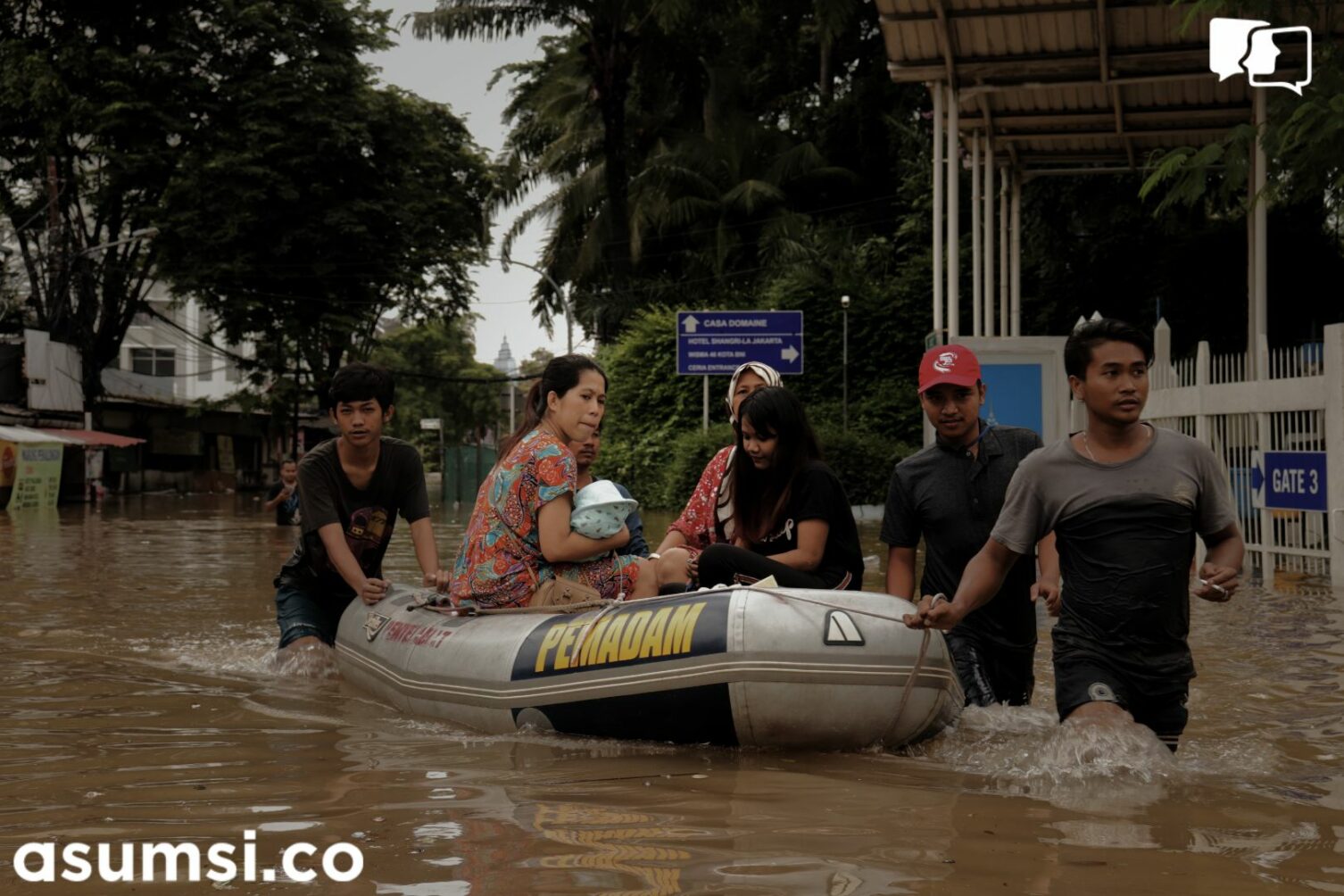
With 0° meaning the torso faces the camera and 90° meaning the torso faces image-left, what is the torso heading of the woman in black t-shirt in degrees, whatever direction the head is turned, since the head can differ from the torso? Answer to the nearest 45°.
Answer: approximately 45°

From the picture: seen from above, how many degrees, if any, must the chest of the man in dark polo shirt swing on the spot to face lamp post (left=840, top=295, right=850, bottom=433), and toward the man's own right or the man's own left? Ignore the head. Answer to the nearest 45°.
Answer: approximately 180°

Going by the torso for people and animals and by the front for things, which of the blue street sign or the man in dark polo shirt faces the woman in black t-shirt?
the blue street sign

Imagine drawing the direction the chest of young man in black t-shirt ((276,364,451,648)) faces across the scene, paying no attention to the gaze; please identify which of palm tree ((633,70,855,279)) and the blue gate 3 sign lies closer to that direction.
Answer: the blue gate 3 sign

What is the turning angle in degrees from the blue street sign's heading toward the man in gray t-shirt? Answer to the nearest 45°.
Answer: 0° — it already faces them

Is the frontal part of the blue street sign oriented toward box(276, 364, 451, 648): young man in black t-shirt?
yes

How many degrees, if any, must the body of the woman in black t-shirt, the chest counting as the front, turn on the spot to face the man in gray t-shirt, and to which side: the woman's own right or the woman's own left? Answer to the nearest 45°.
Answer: approximately 90° to the woman's own left
